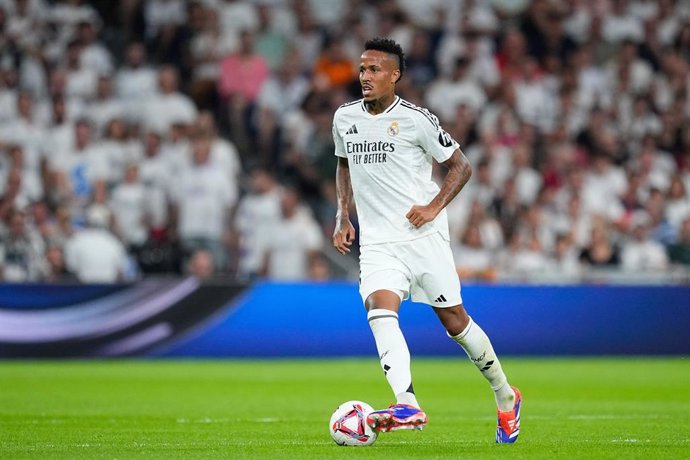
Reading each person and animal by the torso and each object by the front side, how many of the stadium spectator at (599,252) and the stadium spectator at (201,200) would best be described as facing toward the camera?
2

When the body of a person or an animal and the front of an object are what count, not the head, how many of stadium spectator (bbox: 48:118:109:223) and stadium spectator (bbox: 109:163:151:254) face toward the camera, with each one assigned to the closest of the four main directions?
2

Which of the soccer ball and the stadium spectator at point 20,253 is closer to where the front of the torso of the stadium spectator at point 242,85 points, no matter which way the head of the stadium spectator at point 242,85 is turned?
the soccer ball

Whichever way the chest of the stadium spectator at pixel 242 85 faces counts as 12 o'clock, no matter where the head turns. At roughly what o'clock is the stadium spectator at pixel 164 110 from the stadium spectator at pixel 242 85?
the stadium spectator at pixel 164 110 is roughly at 2 o'clock from the stadium spectator at pixel 242 85.
